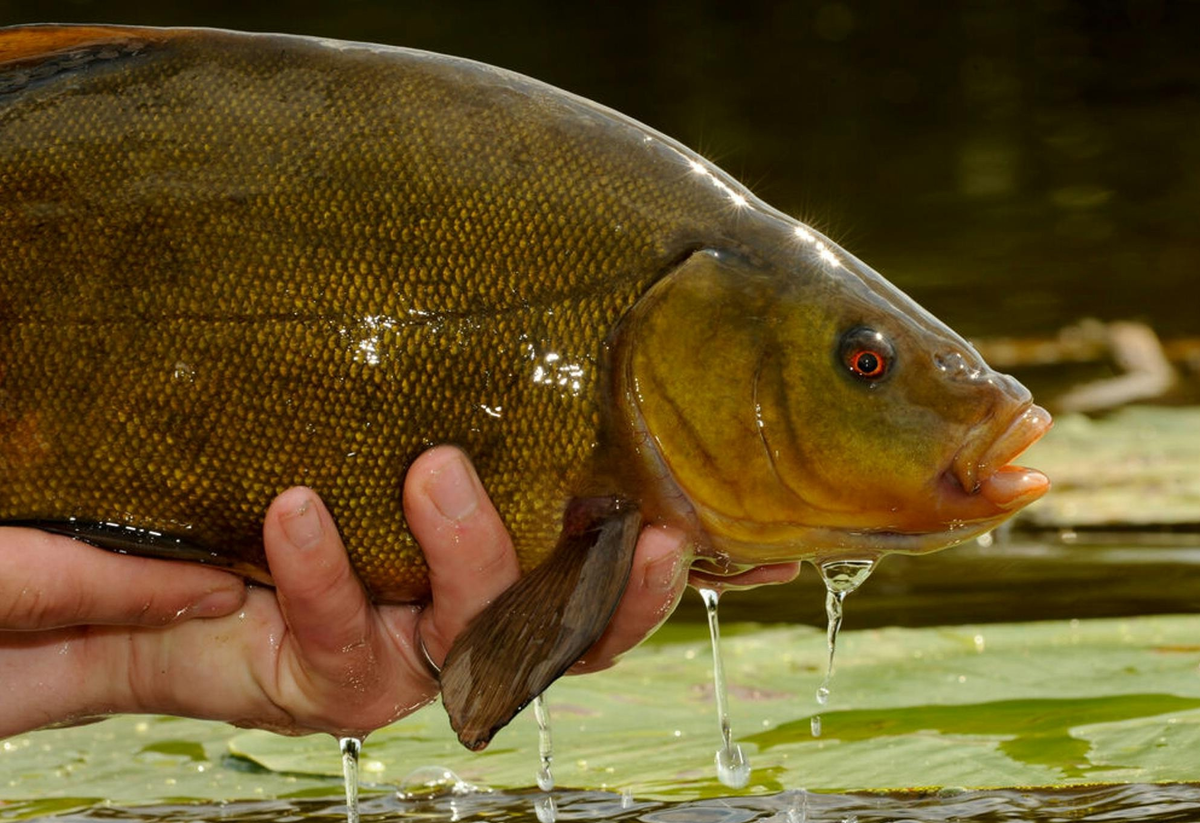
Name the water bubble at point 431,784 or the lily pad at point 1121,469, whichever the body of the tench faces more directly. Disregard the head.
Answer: the lily pad

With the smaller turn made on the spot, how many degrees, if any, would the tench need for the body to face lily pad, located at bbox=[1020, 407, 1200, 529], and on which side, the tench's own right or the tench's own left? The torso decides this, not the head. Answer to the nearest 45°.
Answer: approximately 45° to the tench's own left

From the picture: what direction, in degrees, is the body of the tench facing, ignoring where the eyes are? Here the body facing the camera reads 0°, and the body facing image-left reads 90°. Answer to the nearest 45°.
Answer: approximately 270°
